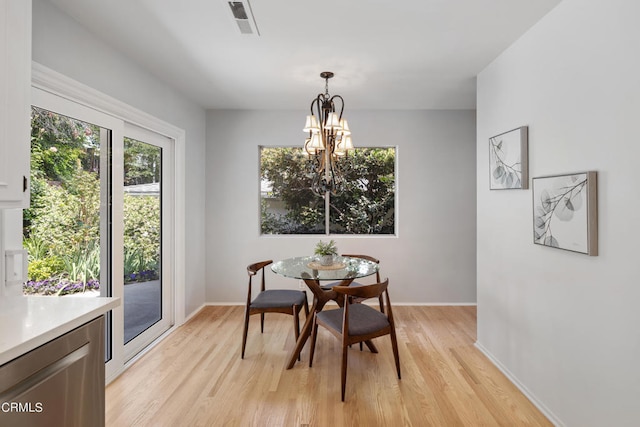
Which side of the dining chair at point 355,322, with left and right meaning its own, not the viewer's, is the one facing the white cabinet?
left

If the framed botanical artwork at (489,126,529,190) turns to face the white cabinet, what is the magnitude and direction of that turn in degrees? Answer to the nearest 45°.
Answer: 0° — it already faces it

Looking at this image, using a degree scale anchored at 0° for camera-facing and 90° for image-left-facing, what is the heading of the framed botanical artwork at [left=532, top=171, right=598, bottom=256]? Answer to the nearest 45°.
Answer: approximately 45°

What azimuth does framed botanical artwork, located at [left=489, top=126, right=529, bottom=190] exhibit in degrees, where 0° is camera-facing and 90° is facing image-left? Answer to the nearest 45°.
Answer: approximately 45°

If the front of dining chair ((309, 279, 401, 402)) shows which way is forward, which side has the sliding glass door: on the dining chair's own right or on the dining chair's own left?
on the dining chair's own left

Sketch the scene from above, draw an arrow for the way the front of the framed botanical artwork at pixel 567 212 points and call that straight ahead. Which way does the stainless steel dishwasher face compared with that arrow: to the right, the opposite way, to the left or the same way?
the opposite way

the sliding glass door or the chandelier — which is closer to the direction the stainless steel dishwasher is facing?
the chandelier

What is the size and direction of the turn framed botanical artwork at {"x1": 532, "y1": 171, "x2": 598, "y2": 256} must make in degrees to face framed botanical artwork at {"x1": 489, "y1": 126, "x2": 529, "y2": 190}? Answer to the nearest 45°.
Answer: approximately 90° to its right

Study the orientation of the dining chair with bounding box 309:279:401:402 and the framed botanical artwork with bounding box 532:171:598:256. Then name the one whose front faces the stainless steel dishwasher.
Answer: the framed botanical artwork

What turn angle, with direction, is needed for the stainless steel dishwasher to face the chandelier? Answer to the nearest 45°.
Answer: approximately 45° to its left

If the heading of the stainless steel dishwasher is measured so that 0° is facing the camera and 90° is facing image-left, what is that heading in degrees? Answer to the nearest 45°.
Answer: approximately 315°
